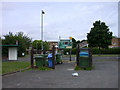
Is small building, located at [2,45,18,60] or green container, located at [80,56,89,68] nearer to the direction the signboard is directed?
the green container

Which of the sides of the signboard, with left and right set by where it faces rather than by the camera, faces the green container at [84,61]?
front

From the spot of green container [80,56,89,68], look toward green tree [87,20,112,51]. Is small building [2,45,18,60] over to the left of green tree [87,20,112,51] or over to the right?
left

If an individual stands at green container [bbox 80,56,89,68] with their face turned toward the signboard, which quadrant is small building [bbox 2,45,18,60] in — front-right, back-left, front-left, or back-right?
front-left

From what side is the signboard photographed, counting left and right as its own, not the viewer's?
front

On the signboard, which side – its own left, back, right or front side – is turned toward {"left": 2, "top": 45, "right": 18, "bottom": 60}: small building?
right

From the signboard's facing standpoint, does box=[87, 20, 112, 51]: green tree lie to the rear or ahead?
to the rear
